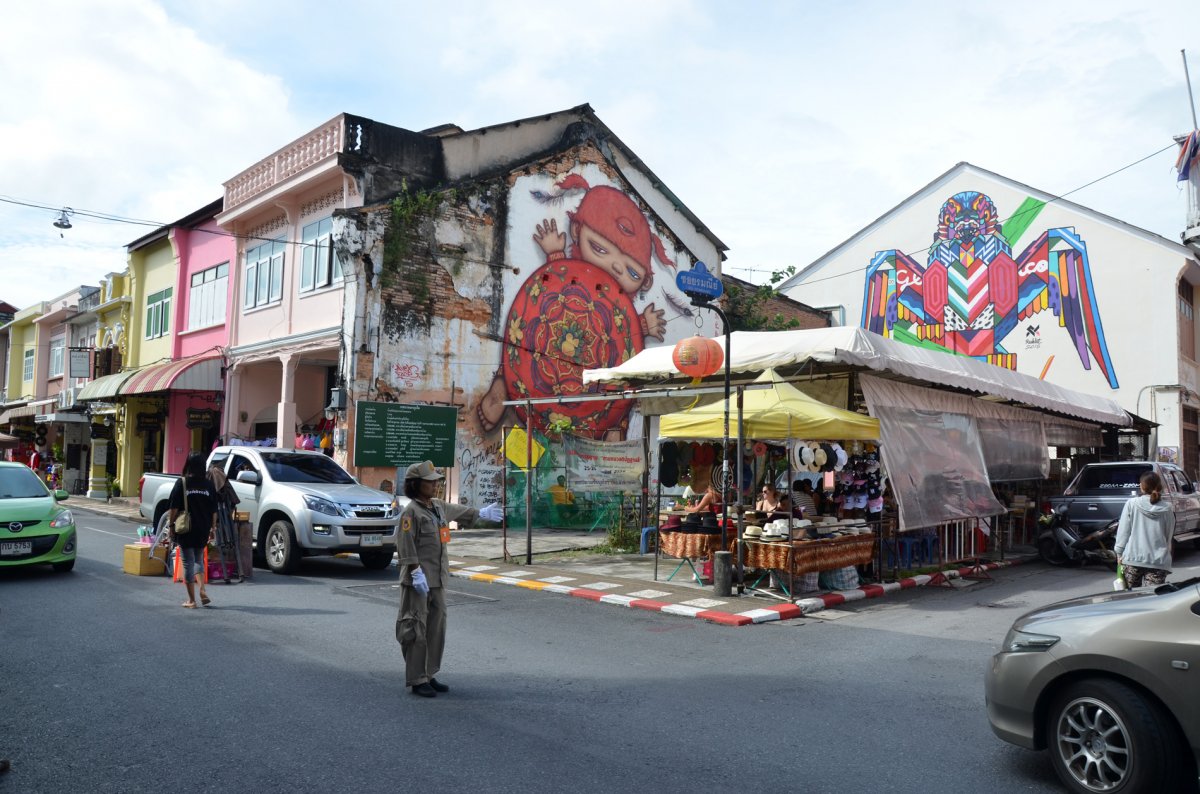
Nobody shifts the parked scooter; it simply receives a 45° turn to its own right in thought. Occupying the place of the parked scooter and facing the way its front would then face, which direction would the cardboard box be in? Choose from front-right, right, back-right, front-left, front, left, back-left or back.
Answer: left

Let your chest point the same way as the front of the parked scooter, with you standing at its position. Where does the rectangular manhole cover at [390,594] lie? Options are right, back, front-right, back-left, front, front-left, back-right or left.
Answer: front-left

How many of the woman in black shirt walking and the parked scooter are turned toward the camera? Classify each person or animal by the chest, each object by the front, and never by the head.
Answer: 0

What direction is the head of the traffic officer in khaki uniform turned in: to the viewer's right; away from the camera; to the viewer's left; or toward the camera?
to the viewer's right

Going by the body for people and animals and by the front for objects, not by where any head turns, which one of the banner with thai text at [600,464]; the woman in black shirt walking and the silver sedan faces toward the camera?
the banner with thai text

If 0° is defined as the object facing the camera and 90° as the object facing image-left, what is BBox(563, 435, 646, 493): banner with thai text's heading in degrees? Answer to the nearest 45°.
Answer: approximately 0°

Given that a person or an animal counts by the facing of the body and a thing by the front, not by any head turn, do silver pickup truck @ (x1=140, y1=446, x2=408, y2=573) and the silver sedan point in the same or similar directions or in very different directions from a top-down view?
very different directions

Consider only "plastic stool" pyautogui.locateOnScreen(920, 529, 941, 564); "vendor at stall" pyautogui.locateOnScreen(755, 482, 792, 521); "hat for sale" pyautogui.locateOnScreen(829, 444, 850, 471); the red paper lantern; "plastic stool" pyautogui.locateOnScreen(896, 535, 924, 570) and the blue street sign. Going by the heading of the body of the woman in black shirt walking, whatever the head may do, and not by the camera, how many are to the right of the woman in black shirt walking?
6

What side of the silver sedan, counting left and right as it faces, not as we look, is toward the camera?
left

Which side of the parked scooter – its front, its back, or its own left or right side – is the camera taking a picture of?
left

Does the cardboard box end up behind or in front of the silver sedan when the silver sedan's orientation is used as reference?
in front

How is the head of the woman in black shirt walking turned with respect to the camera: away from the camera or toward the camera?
away from the camera

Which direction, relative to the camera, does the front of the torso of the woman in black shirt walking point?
away from the camera

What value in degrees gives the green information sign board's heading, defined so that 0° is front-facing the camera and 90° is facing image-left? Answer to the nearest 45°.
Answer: approximately 0°

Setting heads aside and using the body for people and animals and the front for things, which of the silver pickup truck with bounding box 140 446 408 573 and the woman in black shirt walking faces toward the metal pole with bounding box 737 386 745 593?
the silver pickup truck

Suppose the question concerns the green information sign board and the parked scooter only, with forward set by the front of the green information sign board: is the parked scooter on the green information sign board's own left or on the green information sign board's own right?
on the green information sign board's own left
